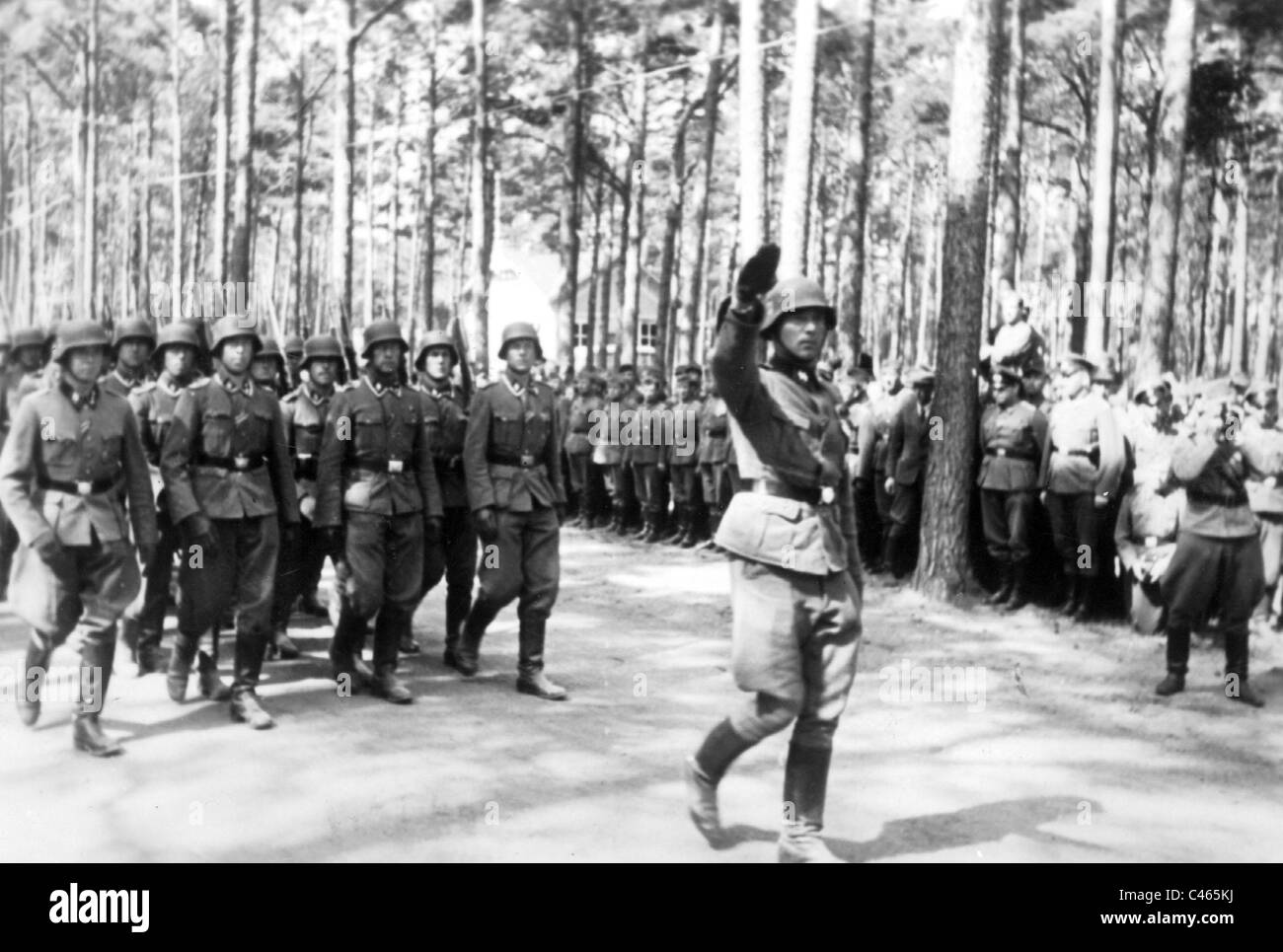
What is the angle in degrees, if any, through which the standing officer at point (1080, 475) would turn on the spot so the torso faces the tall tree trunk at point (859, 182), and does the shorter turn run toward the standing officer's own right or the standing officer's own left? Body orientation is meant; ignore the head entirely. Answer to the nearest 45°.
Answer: approximately 135° to the standing officer's own right

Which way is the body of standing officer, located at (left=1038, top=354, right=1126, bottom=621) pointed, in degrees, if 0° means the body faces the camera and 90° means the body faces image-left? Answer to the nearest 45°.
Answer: approximately 45°

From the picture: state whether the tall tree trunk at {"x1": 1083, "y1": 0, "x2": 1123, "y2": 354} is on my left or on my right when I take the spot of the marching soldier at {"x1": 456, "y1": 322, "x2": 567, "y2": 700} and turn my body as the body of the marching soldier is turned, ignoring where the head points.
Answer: on my left

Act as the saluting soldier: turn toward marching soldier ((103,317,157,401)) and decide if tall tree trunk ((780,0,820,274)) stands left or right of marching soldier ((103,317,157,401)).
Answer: right

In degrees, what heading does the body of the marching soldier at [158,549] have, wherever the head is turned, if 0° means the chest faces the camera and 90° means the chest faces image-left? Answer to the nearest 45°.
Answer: approximately 315°
